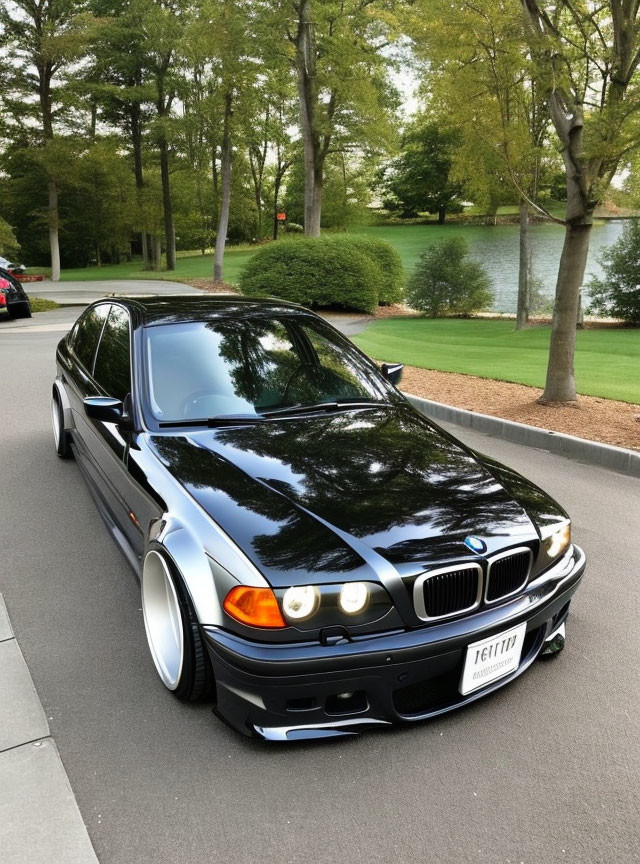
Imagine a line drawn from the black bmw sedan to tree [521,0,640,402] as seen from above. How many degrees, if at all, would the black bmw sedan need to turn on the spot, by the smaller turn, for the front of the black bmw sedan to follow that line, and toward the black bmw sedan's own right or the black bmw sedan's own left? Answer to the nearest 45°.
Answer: approximately 90° to the black bmw sedan's own left

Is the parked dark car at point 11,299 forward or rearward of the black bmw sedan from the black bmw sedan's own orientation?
rearward

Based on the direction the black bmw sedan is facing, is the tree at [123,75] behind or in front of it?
behind

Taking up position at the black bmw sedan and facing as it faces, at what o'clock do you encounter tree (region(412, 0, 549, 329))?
The tree is roughly at 8 o'clock from the black bmw sedan.

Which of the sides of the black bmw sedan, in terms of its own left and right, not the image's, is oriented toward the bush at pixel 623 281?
left

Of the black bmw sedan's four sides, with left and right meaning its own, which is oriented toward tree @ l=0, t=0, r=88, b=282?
back

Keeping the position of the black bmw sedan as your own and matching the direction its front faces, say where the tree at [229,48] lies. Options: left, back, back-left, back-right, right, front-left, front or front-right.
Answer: back-left

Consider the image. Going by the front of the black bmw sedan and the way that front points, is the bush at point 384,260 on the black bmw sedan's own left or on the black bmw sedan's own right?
on the black bmw sedan's own left

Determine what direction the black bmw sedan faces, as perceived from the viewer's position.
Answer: facing the viewer and to the right of the viewer

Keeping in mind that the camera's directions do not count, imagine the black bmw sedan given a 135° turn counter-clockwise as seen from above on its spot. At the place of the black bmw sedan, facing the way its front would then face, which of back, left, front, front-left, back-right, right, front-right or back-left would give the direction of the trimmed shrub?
front
